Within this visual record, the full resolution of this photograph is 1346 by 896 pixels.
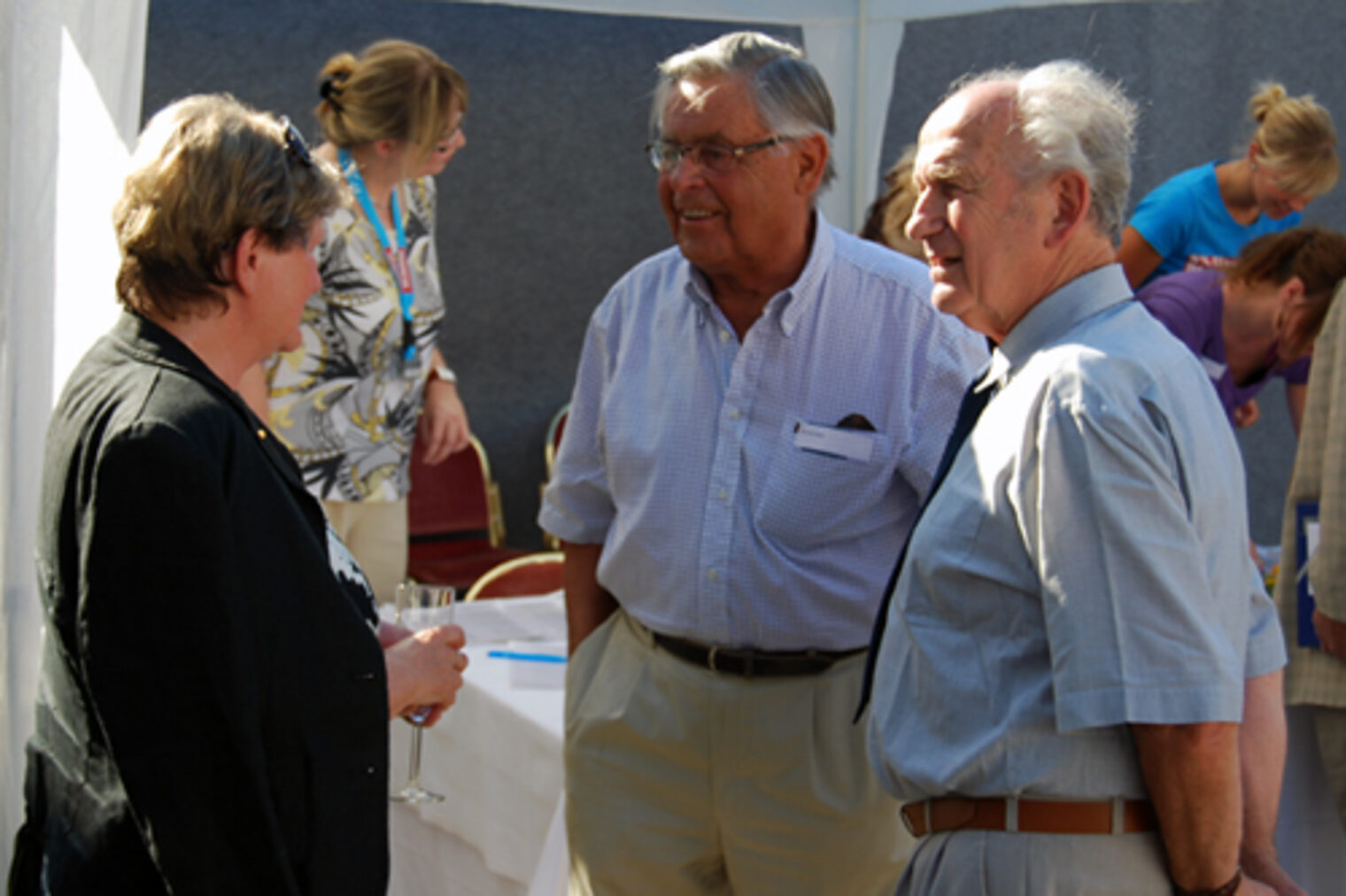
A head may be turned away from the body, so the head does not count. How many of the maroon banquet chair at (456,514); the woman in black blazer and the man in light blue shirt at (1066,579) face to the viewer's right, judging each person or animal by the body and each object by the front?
1

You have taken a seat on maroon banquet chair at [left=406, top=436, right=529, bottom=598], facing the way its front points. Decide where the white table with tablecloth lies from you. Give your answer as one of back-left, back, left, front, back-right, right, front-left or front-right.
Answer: front-left

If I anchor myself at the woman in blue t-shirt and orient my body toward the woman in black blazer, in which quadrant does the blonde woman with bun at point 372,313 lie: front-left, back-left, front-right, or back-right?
front-right

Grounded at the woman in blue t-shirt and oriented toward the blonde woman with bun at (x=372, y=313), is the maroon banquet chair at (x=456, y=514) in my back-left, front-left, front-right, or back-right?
front-right

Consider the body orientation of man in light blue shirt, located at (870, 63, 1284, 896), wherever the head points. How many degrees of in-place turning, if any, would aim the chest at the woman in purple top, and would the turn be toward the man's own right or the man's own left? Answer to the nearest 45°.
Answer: approximately 90° to the man's own right

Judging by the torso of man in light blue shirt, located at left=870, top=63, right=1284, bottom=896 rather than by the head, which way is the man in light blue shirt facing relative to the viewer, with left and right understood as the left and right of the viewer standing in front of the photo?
facing to the left of the viewer

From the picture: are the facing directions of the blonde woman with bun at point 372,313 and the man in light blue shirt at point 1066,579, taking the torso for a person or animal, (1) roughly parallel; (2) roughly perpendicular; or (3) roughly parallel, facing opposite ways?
roughly parallel, facing opposite ways

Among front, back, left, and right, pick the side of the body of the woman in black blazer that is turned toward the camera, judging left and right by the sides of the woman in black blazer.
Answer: right

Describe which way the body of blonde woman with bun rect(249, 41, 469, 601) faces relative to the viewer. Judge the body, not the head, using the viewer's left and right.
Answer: facing the viewer and to the right of the viewer

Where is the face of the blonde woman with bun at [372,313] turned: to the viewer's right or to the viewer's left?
to the viewer's right
